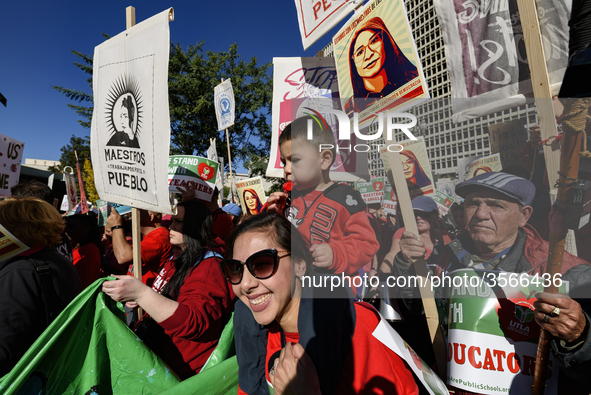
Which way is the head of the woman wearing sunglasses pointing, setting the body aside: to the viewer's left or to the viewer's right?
to the viewer's left

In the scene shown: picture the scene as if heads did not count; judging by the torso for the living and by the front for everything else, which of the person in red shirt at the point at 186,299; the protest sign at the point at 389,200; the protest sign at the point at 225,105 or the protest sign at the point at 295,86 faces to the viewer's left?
the person in red shirt

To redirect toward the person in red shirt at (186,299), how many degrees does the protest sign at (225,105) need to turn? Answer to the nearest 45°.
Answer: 0° — it already faces them

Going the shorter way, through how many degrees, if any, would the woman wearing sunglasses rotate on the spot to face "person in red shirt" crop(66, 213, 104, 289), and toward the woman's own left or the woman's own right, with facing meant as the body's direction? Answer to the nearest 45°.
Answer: approximately 90° to the woman's own right

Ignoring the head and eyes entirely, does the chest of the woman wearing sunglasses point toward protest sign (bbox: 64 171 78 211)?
no

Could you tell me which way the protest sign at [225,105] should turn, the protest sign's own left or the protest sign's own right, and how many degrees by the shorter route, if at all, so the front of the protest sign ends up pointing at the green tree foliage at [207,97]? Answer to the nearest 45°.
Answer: approximately 180°

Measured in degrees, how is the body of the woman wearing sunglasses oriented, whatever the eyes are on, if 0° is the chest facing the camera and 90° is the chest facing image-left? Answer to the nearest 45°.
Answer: approximately 45°

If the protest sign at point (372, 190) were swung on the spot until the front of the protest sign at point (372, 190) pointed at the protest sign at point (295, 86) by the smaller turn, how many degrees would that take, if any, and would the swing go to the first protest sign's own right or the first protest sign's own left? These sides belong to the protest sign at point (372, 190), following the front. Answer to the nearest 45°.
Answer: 0° — it already faces it

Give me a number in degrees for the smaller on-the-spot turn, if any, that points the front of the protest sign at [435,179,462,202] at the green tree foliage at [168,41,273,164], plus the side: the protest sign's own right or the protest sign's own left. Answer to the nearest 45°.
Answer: approximately 135° to the protest sign's own right

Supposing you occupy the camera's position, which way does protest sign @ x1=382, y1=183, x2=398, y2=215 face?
facing the viewer

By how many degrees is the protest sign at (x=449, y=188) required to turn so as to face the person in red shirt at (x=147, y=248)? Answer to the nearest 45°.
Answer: approximately 90° to its right

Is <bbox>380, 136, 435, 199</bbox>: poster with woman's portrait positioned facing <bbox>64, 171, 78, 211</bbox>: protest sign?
no

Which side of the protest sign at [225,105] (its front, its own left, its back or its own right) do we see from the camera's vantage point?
front
